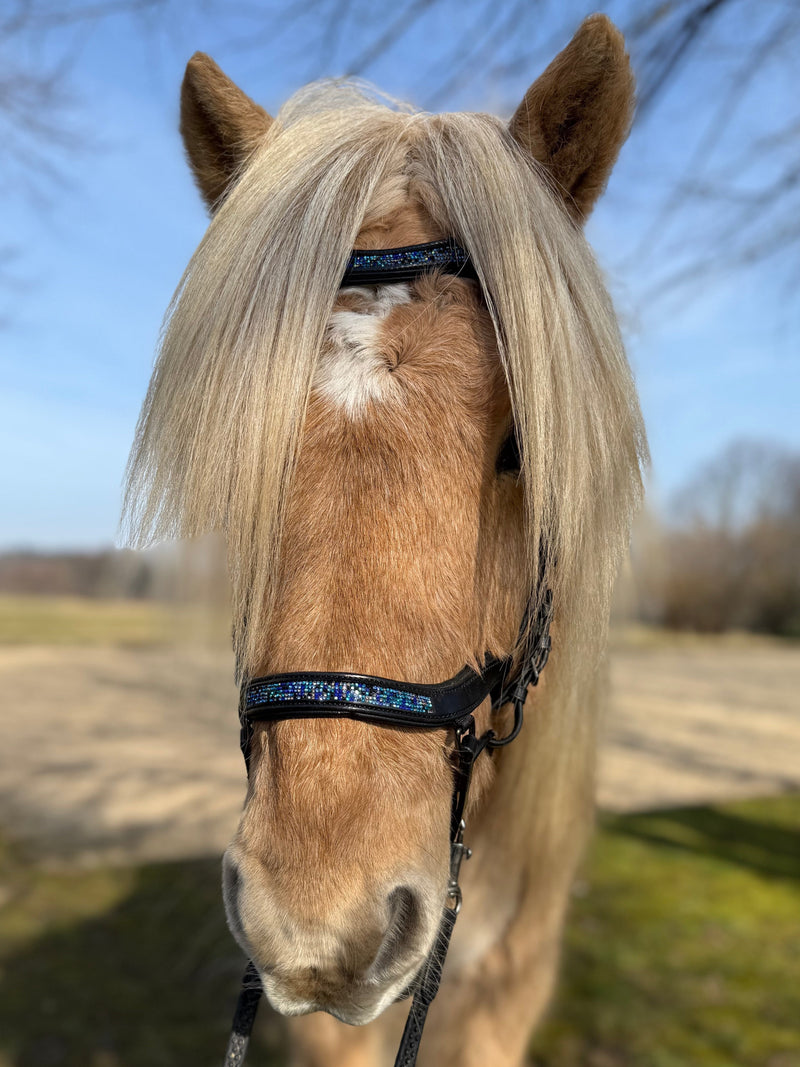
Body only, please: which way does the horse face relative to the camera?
toward the camera
